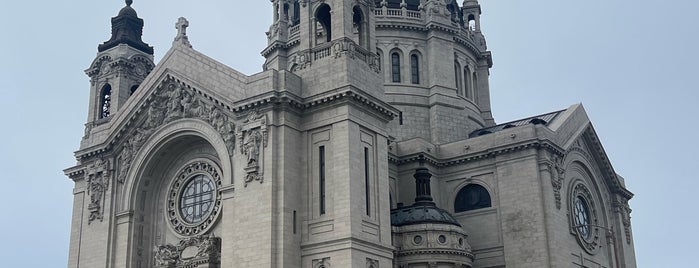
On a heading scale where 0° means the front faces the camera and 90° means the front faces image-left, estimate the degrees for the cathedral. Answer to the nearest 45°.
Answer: approximately 45°
